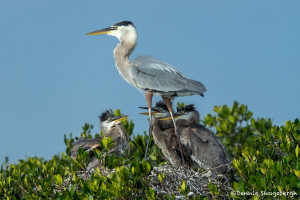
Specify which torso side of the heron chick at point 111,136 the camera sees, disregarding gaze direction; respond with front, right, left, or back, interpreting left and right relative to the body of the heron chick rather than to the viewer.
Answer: right

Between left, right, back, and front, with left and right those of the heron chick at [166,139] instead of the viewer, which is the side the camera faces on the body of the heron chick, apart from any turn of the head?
left

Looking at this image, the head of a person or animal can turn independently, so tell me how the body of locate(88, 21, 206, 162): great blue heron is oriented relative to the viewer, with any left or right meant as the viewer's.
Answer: facing to the left of the viewer

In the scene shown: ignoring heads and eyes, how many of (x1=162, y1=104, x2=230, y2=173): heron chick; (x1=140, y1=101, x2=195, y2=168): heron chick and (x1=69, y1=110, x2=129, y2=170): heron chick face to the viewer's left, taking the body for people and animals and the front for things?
2

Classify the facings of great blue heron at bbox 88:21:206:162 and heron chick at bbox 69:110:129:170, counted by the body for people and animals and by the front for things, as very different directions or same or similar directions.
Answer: very different directions

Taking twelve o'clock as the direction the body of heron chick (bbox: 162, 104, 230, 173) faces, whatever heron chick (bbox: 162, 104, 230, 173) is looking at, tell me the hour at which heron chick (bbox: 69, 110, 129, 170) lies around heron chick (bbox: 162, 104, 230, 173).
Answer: heron chick (bbox: 69, 110, 129, 170) is roughly at 1 o'clock from heron chick (bbox: 162, 104, 230, 173).

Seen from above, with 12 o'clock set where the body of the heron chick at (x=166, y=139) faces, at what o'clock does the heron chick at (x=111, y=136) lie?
the heron chick at (x=111, y=136) is roughly at 1 o'clock from the heron chick at (x=166, y=139).

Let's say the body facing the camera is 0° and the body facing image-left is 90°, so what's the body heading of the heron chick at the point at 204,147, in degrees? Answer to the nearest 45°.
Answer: approximately 90°
